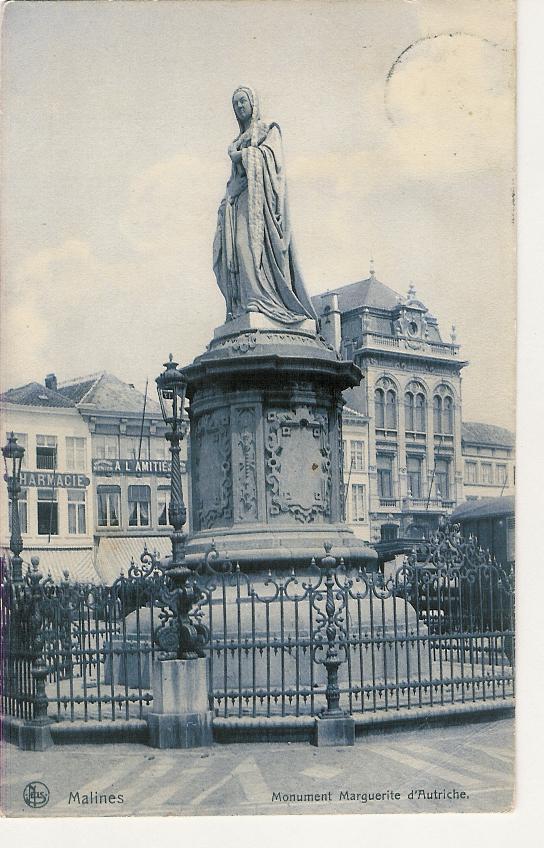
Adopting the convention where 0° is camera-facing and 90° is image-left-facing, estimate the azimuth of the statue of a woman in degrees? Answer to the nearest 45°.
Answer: approximately 45°

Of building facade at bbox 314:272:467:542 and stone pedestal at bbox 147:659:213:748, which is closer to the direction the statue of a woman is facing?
the stone pedestal

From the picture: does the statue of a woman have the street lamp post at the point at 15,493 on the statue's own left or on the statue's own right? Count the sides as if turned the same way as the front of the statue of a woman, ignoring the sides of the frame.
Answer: on the statue's own right

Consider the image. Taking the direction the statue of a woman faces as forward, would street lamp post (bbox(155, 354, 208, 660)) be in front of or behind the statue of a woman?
in front

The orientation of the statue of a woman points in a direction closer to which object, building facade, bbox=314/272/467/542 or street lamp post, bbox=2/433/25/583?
the street lamp post

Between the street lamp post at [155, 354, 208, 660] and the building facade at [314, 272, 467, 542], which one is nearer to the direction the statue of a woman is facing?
the street lamp post
